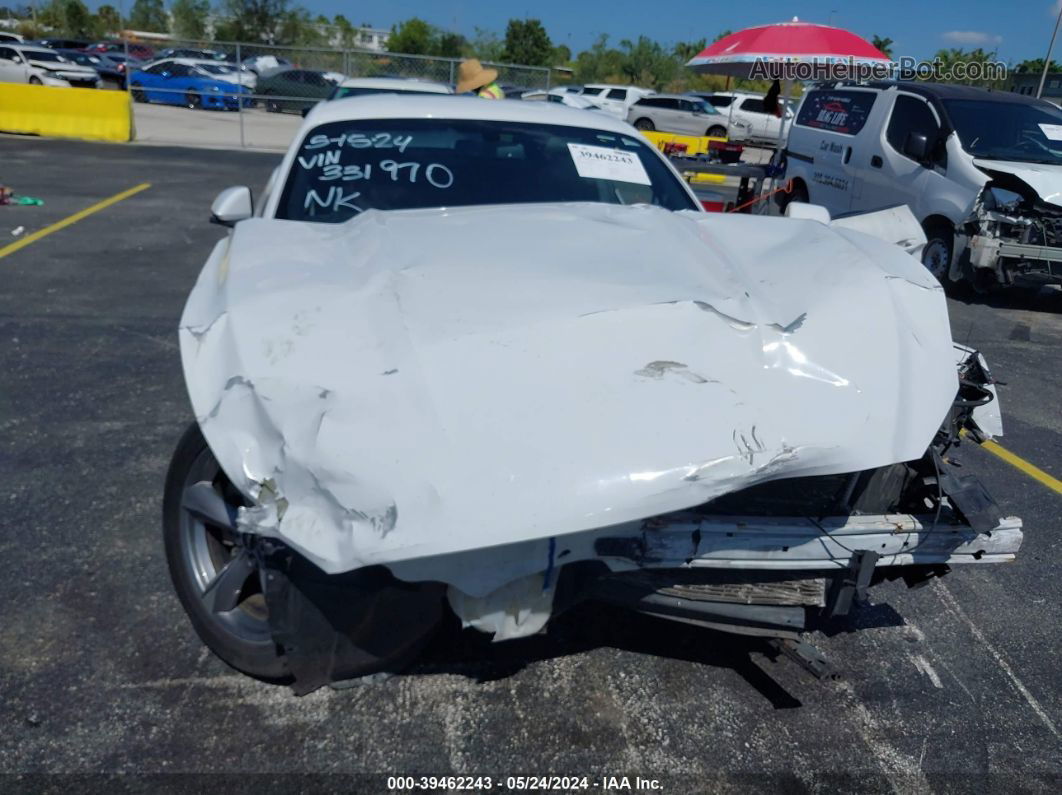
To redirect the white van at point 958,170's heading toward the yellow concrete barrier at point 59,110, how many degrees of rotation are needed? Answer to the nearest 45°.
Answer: approximately 135° to its right

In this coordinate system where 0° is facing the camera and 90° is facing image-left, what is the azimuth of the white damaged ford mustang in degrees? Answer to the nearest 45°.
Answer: approximately 0°

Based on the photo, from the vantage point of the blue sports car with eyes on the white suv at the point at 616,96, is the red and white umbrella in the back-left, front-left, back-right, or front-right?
front-right

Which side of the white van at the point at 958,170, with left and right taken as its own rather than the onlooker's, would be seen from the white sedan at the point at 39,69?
back

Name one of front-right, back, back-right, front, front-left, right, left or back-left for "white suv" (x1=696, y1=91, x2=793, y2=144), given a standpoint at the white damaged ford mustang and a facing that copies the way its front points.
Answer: back

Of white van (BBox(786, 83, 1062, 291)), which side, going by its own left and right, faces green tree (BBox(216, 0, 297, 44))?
back

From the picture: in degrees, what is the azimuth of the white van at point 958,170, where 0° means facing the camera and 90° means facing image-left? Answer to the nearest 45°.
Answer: approximately 315°

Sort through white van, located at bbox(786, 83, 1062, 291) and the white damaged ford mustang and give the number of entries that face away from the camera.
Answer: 0

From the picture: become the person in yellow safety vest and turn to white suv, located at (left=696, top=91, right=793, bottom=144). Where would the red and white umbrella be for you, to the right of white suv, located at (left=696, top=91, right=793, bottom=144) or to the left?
right

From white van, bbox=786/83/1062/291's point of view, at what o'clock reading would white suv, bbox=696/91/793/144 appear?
white suv, bbox=696/91/793/144 is roughly at 7 o'clock from white van, bbox=786/83/1062/291.
